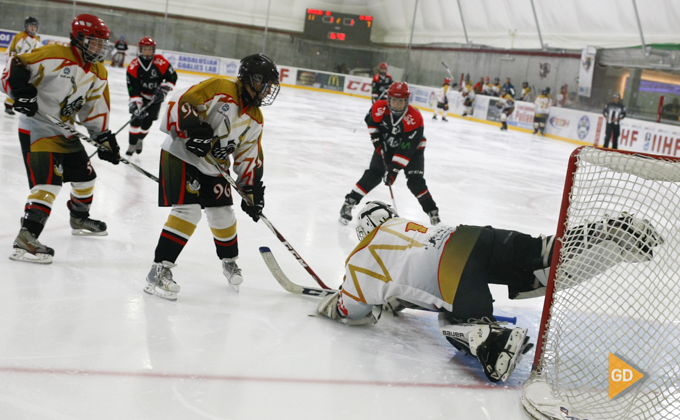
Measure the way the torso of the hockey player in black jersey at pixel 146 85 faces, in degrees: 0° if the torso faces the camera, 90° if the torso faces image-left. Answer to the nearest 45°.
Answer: approximately 0°

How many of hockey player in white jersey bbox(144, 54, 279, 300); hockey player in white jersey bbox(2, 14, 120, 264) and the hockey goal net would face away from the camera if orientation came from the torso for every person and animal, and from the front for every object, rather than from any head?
1

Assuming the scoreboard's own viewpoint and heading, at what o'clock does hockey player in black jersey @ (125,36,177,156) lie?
The hockey player in black jersey is roughly at 12 o'clock from the scoreboard.

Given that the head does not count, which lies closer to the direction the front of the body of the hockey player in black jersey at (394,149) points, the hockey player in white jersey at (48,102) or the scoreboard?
the hockey player in white jersey
